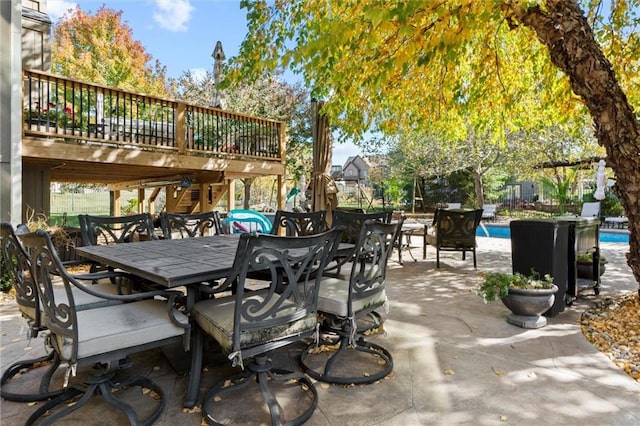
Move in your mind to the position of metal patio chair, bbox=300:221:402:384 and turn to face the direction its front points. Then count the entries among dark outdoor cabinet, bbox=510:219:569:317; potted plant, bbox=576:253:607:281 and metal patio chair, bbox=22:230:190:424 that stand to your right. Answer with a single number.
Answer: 2

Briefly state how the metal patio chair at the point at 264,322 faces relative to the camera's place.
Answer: facing away from the viewer and to the left of the viewer

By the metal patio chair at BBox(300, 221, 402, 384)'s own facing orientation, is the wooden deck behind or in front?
in front

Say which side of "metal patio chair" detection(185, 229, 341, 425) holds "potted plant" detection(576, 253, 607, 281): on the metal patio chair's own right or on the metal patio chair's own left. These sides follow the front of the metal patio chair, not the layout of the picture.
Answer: on the metal patio chair's own right

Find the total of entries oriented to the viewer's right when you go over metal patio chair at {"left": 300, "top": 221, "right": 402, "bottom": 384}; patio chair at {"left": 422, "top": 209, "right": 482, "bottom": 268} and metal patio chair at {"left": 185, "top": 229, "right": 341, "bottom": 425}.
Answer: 0

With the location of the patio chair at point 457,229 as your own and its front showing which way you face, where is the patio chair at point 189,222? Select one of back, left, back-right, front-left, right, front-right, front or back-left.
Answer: left

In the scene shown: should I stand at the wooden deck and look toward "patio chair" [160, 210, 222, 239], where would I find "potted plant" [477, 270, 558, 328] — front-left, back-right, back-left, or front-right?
front-left

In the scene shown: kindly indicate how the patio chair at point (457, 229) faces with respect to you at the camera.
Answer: facing away from the viewer and to the left of the viewer

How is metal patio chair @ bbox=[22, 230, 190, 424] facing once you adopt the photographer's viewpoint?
facing away from the viewer and to the right of the viewer

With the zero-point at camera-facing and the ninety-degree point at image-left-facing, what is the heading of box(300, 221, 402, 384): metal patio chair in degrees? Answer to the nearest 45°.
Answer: approximately 135°

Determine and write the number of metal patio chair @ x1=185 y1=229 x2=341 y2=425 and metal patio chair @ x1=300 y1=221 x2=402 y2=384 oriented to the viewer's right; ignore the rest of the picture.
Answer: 0

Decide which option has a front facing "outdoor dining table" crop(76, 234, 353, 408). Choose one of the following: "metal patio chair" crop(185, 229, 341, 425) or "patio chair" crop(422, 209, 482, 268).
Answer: the metal patio chair

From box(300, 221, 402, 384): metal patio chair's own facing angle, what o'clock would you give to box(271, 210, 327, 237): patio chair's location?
The patio chair is roughly at 1 o'clock from the metal patio chair.
